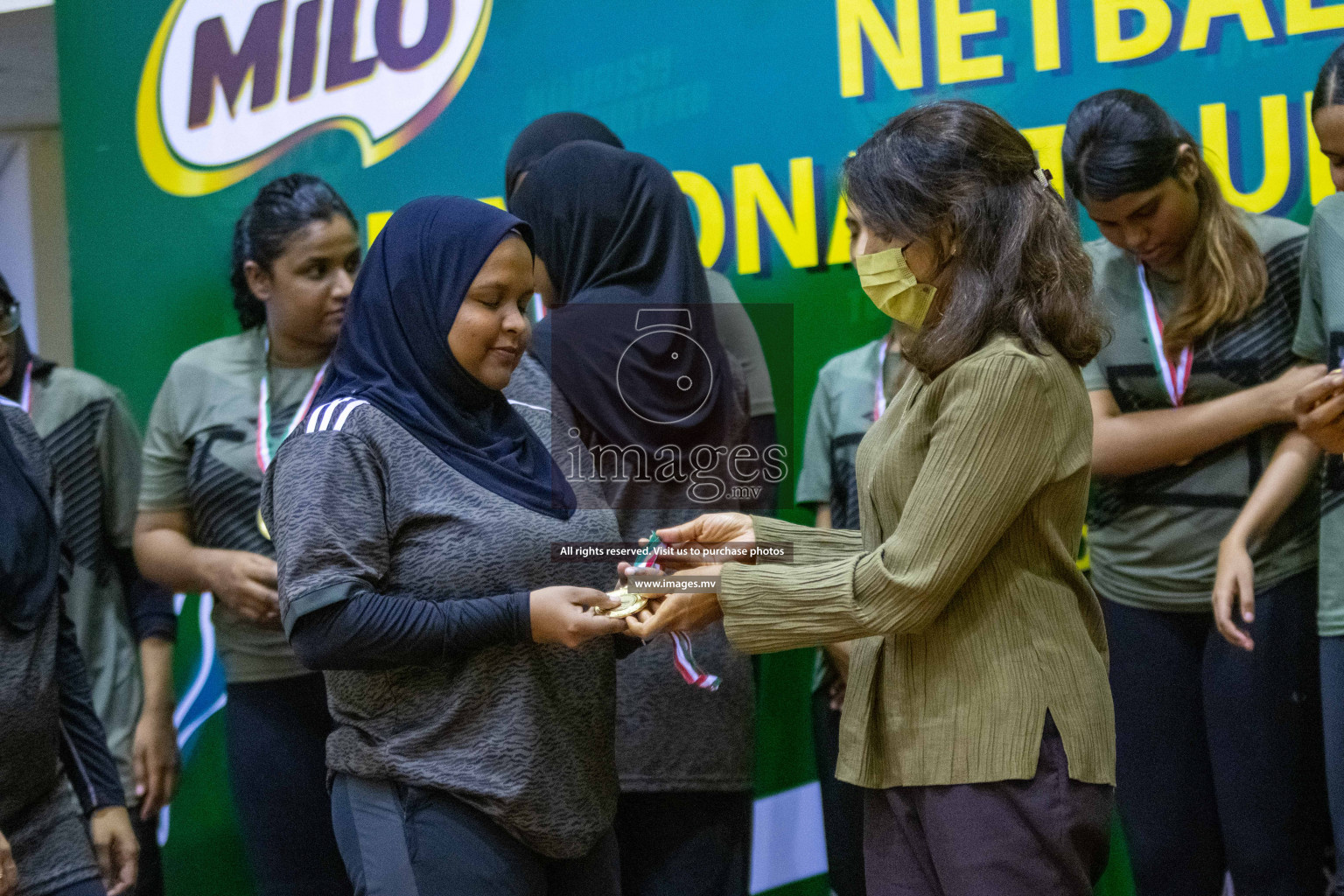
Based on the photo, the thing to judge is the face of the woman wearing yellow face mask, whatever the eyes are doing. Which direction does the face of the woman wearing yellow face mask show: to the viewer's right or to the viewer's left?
to the viewer's left

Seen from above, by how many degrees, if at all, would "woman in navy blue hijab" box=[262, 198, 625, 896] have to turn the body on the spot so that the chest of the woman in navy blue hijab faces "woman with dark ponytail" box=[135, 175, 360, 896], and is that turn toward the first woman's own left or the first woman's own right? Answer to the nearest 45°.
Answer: approximately 135° to the first woman's own left

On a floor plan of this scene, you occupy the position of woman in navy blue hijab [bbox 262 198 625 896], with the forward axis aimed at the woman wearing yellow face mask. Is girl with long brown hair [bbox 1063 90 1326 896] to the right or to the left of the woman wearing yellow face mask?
left

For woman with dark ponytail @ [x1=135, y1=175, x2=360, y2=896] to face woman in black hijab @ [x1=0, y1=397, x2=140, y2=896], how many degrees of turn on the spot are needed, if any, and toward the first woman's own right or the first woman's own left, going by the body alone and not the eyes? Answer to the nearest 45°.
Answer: approximately 90° to the first woman's own right

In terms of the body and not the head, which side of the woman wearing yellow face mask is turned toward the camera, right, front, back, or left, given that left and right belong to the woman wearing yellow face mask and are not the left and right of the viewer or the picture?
left

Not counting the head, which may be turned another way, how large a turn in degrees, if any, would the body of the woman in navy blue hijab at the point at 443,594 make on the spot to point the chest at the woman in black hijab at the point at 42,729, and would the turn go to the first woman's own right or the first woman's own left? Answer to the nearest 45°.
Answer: approximately 180°

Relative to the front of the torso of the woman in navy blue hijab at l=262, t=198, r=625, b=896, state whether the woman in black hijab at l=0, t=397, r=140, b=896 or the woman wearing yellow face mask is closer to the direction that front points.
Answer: the woman wearing yellow face mask

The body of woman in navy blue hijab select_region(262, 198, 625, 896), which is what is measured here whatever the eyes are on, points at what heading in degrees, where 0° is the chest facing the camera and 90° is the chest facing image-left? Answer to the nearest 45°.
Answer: approximately 315°

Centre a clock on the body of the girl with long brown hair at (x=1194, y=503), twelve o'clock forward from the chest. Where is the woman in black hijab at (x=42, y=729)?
The woman in black hijab is roughly at 2 o'clock from the girl with long brown hair.

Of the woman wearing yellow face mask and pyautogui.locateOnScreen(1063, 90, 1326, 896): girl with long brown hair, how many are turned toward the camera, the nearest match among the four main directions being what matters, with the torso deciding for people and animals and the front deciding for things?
1

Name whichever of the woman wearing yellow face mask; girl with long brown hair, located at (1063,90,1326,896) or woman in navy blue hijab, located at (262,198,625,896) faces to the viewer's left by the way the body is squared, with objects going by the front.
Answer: the woman wearing yellow face mask

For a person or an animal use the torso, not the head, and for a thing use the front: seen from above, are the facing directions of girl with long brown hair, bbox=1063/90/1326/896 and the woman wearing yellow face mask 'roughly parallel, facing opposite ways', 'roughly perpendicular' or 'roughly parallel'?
roughly perpendicular

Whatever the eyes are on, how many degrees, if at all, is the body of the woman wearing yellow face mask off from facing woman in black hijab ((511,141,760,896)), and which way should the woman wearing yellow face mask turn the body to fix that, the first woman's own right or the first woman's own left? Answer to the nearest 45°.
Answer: approximately 45° to the first woman's own right
